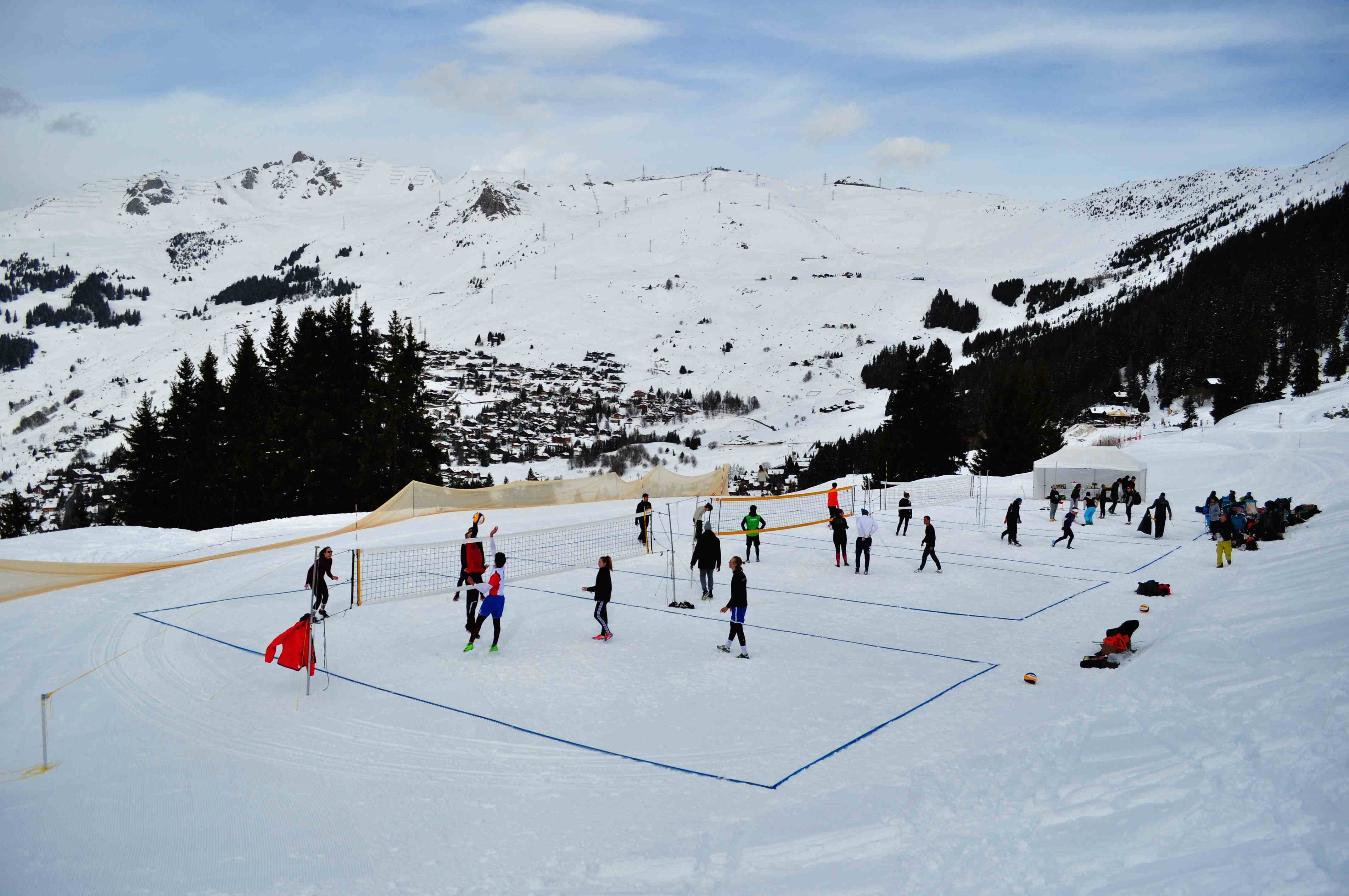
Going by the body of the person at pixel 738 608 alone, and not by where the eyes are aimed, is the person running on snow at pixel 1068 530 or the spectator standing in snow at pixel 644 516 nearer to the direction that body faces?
the spectator standing in snow

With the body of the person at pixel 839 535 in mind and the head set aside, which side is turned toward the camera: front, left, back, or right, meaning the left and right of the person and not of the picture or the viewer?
back

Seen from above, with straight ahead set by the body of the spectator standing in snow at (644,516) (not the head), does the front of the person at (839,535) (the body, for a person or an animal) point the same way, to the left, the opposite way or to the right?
the opposite way

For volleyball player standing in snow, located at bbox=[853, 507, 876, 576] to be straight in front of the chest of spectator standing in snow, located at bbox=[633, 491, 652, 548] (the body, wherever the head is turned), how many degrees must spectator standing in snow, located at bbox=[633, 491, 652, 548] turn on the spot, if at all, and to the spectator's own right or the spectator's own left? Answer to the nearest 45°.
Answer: approximately 45° to the spectator's own left

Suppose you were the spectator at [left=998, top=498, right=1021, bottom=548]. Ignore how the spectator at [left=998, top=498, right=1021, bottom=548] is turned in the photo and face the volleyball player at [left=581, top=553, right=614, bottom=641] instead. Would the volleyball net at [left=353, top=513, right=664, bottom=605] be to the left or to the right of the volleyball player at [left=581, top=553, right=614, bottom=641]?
right

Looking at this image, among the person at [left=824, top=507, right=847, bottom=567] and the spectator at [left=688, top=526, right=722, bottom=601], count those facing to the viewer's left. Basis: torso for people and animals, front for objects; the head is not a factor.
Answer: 0

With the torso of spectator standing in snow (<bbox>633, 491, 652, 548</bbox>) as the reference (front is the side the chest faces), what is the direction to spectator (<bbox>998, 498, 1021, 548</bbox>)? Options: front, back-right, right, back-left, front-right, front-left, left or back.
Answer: left
